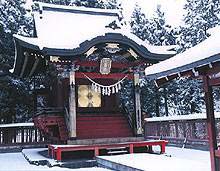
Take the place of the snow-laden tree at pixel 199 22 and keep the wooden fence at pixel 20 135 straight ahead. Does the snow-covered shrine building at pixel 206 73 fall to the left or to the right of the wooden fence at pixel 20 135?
left

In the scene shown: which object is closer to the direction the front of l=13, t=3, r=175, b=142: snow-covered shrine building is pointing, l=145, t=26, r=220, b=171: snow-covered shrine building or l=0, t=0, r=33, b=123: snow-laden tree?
the snow-covered shrine building

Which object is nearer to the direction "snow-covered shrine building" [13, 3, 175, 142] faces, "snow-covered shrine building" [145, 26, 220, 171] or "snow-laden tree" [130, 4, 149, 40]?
the snow-covered shrine building

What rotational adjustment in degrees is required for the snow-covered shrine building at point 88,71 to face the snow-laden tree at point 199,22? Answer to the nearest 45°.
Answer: approximately 90° to its left

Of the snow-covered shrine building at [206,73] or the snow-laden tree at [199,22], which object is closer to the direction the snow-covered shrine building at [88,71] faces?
the snow-covered shrine building

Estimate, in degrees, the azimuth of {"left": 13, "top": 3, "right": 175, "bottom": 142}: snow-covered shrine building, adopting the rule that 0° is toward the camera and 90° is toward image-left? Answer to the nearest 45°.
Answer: approximately 315°

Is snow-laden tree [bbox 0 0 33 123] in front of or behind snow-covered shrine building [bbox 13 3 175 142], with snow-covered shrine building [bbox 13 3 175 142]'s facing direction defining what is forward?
behind

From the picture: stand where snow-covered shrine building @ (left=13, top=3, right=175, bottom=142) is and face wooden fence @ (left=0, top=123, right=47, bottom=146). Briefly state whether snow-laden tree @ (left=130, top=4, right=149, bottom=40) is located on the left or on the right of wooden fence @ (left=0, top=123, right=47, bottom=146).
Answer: right

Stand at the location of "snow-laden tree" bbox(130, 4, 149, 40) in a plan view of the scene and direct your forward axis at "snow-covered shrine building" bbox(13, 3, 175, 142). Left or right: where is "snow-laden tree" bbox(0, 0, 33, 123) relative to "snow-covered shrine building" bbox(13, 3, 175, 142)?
right
